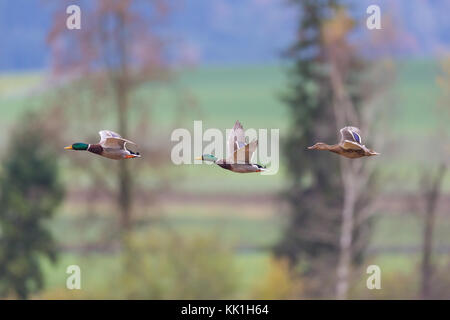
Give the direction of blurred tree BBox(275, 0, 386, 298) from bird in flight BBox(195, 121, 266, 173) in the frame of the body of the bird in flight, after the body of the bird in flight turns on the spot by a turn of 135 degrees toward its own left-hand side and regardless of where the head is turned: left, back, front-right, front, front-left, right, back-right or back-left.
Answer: back-left

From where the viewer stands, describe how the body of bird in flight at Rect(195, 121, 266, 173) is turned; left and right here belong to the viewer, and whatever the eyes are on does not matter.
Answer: facing to the left of the viewer

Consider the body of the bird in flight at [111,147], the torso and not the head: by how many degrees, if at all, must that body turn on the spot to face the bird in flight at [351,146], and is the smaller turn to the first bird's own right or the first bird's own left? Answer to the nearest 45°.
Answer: approximately 180°

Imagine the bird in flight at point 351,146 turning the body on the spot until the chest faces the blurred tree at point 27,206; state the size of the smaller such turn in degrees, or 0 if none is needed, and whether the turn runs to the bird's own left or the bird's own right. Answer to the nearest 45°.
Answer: approximately 45° to the bird's own right

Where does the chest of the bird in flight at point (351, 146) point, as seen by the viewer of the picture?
to the viewer's left

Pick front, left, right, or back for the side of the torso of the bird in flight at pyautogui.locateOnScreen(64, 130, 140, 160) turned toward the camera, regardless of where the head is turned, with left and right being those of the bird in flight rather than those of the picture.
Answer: left

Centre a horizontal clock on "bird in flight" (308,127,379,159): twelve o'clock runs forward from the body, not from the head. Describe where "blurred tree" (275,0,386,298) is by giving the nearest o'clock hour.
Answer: The blurred tree is roughly at 3 o'clock from the bird in flight.

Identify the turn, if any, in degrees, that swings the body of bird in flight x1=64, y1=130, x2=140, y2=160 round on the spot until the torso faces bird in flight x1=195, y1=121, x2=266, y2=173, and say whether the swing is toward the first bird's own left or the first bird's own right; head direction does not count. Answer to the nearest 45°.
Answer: approximately 180°
